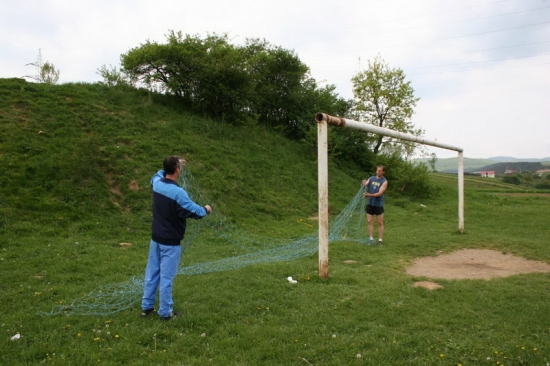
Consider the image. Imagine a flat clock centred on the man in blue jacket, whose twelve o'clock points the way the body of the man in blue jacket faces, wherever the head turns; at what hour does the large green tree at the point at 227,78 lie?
The large green tree is roughly at 11 o'clock from the man in blue jacket.

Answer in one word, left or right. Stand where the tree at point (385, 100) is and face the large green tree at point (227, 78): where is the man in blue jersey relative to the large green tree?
left

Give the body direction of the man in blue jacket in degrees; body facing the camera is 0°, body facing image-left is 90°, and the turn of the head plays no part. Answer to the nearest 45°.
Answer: approximately 225°

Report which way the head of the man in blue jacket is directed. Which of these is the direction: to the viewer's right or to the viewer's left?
to the viewer's right

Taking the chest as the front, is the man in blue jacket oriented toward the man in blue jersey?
yes
